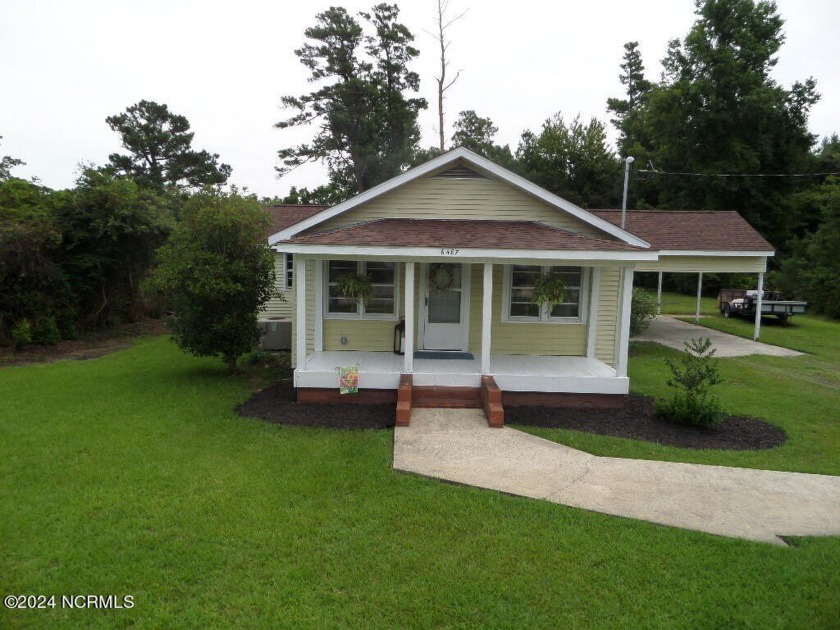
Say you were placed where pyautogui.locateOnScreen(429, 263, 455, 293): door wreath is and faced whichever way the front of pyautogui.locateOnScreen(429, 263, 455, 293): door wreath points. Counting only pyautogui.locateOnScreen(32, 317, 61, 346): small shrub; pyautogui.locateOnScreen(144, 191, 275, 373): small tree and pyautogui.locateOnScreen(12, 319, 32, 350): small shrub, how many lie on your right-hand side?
3

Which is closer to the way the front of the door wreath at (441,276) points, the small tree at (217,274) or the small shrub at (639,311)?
the small tree

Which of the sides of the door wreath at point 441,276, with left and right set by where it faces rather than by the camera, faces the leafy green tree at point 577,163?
back

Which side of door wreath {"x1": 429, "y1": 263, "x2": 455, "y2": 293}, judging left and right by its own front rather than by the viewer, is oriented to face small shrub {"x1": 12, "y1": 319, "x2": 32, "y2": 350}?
right

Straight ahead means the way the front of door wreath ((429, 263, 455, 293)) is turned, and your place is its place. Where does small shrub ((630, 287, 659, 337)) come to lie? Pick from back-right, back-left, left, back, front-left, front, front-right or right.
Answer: back-left

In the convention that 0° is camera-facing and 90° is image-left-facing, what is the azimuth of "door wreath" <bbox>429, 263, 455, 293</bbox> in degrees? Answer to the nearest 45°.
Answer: approximately 0°

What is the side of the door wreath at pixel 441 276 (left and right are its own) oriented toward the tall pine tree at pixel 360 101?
back

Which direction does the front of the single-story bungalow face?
toward the camera

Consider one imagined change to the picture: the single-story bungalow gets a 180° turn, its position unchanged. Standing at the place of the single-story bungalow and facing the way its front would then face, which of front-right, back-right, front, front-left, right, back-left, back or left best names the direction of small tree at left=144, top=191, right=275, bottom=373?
left

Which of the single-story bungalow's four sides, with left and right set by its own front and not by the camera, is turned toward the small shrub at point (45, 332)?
right
